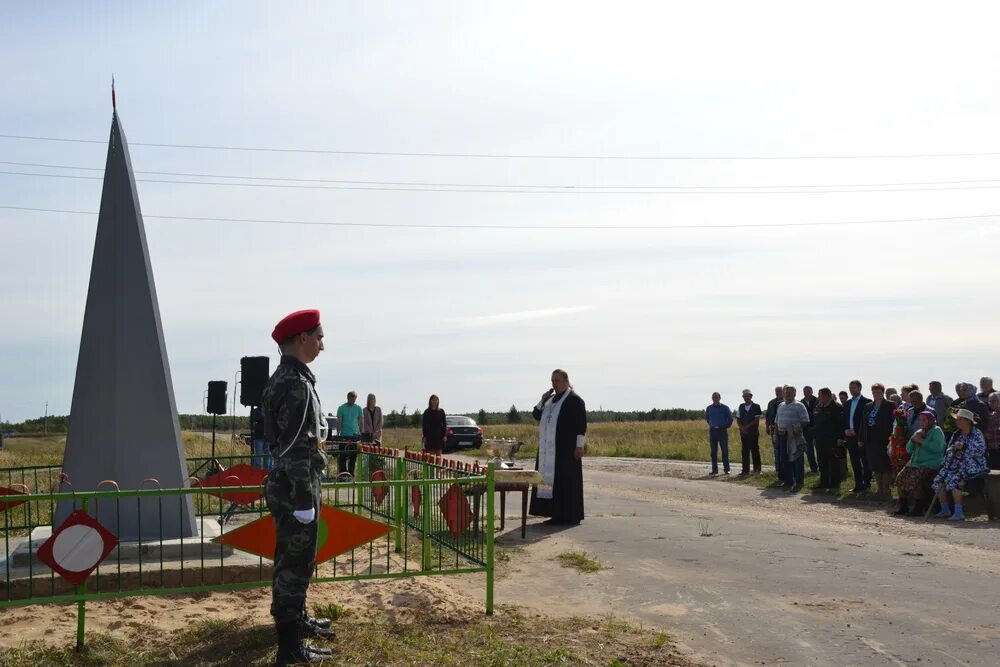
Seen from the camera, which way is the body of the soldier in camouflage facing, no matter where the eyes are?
to the viewer's right

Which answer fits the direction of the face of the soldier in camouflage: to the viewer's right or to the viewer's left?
to the viewer's right

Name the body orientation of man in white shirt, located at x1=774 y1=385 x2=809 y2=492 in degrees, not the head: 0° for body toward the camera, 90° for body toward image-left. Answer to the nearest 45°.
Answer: approximately 45°

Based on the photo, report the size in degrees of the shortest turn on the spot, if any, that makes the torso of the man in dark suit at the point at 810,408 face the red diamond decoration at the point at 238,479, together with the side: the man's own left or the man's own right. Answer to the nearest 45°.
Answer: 0° — they already face it

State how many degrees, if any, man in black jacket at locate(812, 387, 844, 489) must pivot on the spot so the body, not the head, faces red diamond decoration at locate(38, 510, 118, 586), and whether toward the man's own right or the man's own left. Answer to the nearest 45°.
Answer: approximately 45° to the man's own left

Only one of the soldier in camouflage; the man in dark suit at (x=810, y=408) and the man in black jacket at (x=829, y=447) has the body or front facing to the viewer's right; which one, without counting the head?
the soldier in camouflage

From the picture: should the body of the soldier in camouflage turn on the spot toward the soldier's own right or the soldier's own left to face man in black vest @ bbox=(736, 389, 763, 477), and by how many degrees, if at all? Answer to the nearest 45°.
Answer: approximately 45° to the soldier's own left

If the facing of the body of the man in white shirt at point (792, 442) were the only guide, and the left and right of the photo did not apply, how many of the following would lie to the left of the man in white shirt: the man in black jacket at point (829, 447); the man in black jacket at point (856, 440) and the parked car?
2
